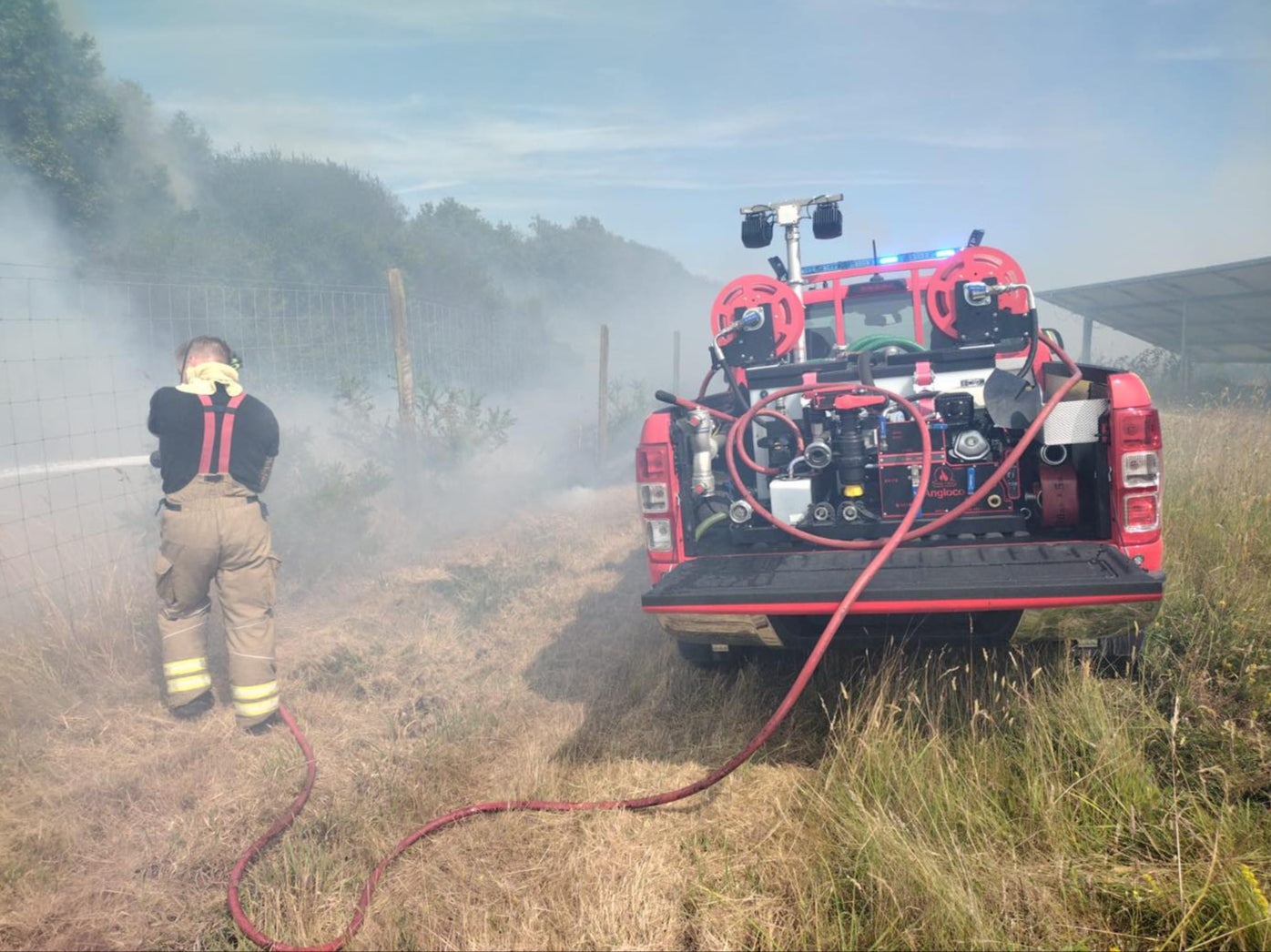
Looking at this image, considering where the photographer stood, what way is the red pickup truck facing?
facing away from the viewer

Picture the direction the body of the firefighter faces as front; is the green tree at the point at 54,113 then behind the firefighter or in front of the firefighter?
in front

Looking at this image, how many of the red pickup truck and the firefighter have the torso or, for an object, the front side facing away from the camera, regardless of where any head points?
2

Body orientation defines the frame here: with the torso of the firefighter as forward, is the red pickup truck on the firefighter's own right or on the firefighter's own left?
on the firefighter's own right

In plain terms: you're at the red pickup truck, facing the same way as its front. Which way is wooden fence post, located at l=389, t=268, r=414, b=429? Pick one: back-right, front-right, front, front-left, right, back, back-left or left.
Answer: front-left

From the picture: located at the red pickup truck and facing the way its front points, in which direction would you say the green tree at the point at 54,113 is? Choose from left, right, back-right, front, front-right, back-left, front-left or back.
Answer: front-left

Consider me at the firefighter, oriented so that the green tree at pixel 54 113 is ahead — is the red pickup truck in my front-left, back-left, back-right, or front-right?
back-right

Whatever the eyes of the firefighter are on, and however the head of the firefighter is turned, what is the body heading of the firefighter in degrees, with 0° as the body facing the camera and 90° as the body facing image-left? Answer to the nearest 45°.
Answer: approximately 180°

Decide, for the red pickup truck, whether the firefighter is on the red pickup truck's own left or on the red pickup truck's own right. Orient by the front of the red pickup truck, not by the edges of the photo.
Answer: on the red pickup truck's own left
